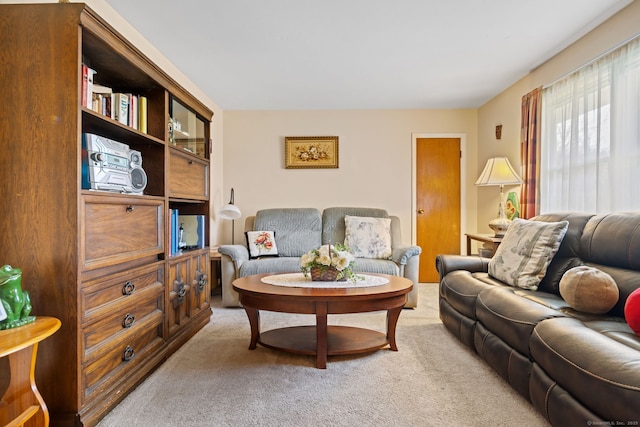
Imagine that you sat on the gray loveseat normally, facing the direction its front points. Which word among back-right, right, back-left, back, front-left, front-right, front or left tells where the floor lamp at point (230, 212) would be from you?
right

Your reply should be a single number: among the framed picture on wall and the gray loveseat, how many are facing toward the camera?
2

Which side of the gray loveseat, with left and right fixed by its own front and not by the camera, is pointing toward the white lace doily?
front

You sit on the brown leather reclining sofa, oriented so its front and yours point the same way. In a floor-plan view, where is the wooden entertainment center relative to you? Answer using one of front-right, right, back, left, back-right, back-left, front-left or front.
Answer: front

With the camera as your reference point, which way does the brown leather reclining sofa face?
facing the viewer and to the left of the viewer

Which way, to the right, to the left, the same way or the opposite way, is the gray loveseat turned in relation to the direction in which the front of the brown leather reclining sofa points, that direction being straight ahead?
to the left

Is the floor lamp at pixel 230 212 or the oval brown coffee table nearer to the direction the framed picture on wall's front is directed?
the oval brown coffee table

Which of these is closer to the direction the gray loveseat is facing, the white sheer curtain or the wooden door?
the white sheer curtain

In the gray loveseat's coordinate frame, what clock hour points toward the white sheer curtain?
The white sheer curtain is roughly at 10 o'clock from the gray loveseat.

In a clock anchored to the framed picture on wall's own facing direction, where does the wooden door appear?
The wooden door is roughly at 9 o'clock from the framed picture on wall.

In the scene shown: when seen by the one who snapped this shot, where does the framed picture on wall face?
facing the viewer

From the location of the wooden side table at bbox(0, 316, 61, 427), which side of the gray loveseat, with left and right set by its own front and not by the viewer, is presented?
front

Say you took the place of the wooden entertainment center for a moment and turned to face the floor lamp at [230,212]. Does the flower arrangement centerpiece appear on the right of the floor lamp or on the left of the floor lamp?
right

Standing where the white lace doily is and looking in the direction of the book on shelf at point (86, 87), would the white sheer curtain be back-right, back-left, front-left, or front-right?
back-left

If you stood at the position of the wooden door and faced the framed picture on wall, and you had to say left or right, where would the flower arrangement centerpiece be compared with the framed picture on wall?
left

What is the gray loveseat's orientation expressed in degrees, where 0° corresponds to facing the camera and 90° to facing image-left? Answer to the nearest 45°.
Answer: approximately 0°
